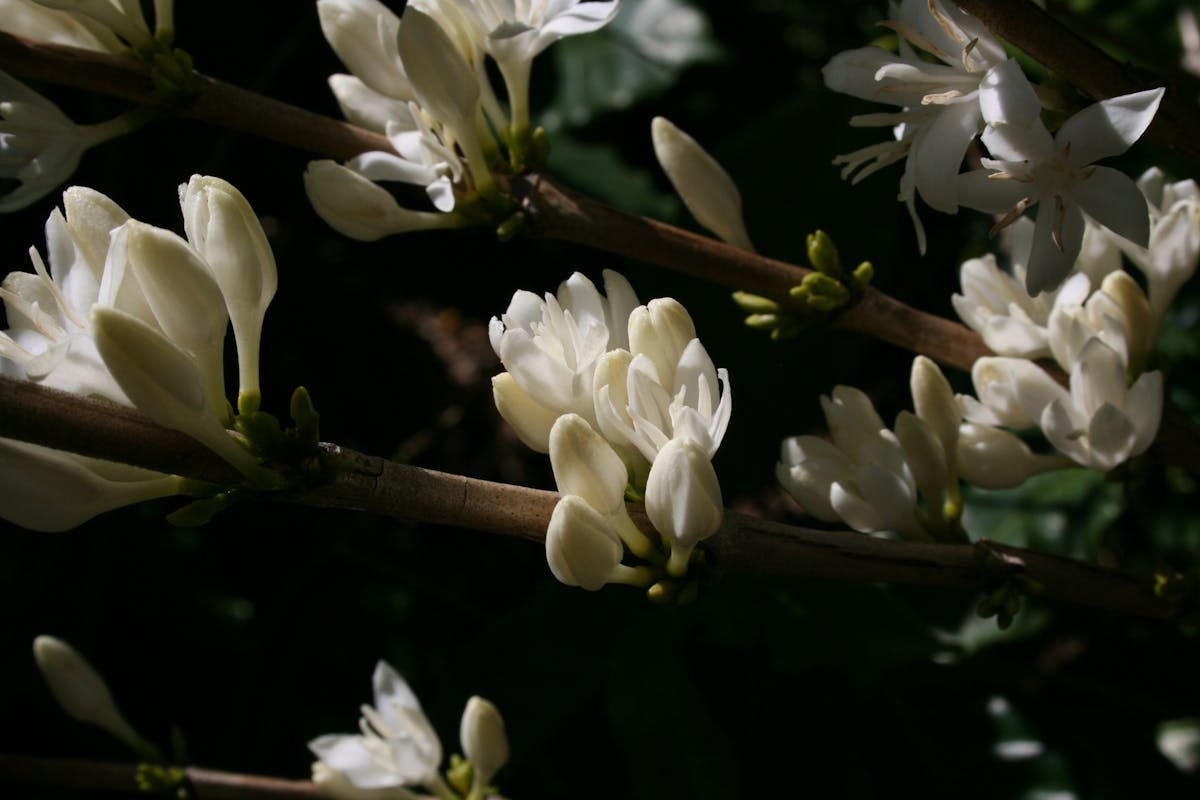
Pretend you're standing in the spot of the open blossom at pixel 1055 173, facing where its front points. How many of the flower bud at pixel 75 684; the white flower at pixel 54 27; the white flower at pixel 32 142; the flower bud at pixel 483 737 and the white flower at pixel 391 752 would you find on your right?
5

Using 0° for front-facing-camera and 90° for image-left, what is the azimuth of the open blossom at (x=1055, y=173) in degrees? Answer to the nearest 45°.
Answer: approximately 0°

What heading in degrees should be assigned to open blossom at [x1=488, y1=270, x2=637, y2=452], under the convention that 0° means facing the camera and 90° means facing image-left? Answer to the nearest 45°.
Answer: approximately 45°

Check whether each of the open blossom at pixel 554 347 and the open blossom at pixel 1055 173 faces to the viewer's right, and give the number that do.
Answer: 0
